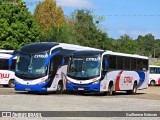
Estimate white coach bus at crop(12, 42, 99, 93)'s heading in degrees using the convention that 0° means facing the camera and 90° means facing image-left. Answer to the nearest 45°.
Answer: approximately 45°

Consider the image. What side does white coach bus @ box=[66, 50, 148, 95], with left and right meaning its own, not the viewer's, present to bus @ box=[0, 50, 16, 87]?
right

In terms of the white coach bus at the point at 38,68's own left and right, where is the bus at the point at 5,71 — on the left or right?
on its right

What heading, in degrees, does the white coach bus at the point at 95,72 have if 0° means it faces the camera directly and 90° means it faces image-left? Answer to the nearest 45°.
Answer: approximately 45°

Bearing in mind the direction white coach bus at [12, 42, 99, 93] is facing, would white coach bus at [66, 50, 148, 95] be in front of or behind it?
behind

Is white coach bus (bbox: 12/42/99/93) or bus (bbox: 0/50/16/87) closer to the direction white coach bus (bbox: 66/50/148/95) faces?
the white coach bus
